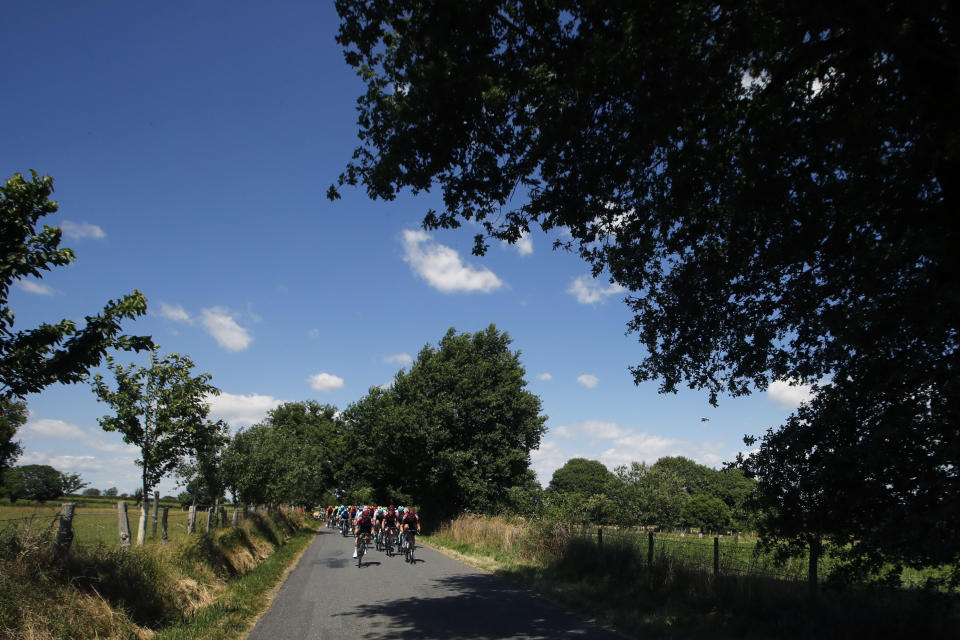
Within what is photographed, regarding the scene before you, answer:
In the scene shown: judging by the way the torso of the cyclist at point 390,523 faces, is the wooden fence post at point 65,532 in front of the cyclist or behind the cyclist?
in front

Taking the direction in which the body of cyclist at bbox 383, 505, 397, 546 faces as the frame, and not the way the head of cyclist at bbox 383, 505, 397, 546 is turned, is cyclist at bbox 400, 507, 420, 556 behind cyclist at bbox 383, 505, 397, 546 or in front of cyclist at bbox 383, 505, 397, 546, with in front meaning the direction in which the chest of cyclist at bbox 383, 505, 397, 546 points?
in front

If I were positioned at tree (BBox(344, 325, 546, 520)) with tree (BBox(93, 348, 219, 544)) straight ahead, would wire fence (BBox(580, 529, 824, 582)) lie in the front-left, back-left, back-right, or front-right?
front-left

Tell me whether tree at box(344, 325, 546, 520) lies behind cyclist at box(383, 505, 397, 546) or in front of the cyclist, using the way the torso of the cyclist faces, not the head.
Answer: behind

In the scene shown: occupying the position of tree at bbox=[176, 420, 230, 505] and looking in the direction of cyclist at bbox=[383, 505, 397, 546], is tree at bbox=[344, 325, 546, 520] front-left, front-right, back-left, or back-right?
front-left

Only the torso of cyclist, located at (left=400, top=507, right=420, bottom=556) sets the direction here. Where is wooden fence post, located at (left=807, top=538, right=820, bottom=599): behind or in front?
in front

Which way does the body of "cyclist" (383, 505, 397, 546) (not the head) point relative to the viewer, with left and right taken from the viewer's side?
facing the viewer

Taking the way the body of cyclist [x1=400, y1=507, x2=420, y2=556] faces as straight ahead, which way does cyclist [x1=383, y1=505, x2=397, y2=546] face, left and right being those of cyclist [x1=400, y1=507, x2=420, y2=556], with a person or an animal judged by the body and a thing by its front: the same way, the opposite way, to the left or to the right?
the same way

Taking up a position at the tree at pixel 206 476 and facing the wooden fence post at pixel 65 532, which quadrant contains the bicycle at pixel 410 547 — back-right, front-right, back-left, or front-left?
front-left

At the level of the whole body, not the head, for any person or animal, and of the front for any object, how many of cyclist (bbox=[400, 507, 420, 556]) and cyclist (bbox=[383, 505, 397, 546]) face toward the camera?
2

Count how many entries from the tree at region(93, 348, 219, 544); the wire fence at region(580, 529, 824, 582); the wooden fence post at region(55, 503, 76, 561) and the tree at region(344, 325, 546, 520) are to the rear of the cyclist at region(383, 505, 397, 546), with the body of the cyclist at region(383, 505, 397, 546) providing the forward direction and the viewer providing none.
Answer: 1

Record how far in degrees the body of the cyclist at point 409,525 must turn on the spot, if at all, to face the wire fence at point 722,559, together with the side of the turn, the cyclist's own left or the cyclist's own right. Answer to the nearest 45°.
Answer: approximately 45° to the cyclist's own left
